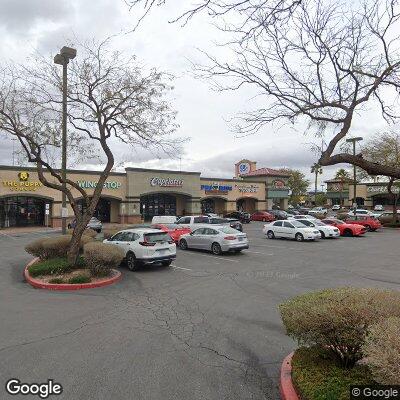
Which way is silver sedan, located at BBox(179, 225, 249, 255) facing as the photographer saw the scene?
facing away from the viewer and to the left of the viewer

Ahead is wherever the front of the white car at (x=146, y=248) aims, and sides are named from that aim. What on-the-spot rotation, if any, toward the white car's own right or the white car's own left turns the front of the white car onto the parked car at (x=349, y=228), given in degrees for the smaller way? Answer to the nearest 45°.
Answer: approximately 90° to the white car's own right

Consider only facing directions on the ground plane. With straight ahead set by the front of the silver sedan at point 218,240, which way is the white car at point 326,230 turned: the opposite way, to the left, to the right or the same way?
the opposite way

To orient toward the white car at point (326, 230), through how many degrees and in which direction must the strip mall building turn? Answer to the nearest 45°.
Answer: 0° — it already faces it

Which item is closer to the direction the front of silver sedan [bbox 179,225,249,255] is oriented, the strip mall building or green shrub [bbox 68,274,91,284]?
the strip mall building

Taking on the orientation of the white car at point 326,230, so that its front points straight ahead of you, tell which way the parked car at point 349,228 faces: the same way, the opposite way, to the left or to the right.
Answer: the same way

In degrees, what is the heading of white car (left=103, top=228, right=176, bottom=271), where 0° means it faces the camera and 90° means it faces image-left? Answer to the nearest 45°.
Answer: approximately 135°

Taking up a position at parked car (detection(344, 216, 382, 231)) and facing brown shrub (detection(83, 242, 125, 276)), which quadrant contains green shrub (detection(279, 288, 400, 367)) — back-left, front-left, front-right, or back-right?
front-left

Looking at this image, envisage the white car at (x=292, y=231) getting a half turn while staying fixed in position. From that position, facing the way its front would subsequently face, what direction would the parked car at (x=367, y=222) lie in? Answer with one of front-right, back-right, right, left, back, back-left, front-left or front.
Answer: right

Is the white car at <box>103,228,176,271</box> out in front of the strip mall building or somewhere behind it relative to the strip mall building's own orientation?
in front

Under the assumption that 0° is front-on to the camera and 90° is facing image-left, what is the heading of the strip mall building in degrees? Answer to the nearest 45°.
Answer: approximately 315°
